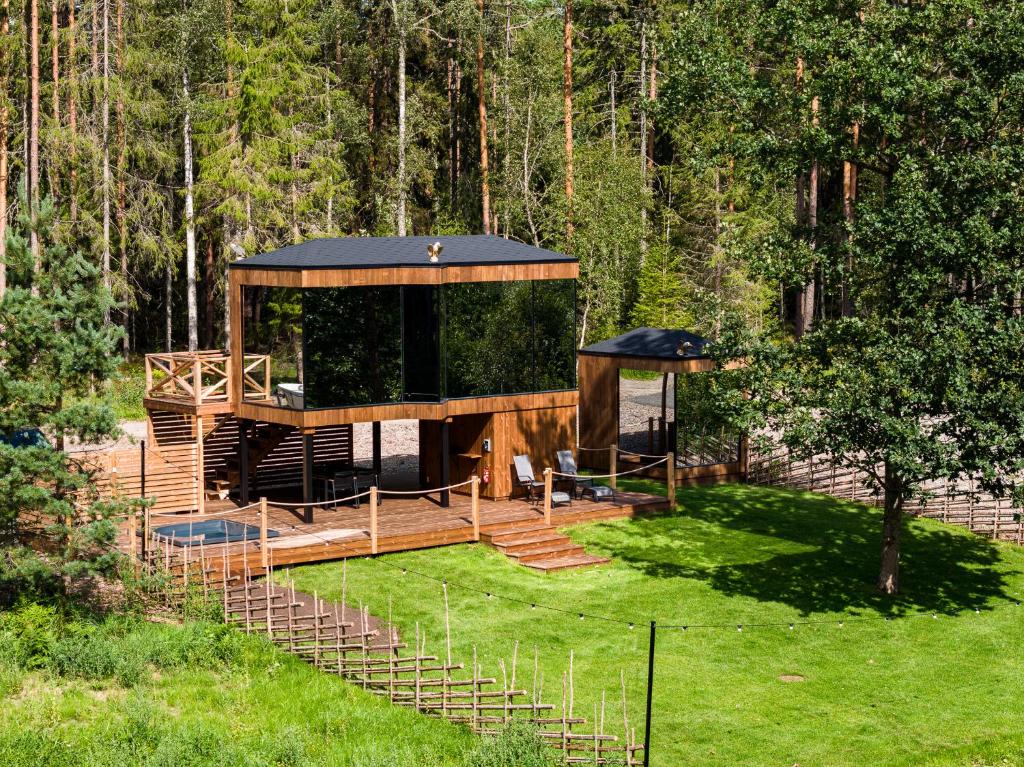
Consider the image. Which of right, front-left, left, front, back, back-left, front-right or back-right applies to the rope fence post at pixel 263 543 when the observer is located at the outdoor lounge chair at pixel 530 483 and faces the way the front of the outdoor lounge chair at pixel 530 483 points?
right

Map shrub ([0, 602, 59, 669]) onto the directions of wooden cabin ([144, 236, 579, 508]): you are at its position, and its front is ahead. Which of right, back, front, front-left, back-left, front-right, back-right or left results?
front-right

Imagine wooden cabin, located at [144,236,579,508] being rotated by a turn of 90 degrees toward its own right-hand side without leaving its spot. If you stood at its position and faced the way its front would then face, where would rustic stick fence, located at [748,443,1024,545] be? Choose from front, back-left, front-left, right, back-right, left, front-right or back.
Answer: back

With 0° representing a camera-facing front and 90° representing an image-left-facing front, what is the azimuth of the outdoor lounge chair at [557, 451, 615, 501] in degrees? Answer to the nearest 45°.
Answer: approximately 315°

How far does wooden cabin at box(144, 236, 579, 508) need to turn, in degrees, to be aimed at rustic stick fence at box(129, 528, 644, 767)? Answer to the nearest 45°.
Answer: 0° — it already faces it

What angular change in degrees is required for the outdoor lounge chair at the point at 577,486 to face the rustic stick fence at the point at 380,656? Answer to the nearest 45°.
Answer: approximately 45° to its right

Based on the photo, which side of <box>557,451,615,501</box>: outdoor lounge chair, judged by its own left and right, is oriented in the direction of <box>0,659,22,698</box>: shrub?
right

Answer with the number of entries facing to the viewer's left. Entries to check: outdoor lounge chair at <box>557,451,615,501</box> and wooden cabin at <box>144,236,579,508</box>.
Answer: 0

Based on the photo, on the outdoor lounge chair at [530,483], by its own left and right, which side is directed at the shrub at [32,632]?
right

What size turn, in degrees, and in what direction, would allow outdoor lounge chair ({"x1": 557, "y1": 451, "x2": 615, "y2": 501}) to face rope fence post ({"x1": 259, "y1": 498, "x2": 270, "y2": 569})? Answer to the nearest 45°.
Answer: approximately 90° to its right

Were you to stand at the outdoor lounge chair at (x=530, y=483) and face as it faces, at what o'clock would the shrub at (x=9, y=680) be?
The shrub is roughly at 3 o'clock from the outdoor lounge chair.

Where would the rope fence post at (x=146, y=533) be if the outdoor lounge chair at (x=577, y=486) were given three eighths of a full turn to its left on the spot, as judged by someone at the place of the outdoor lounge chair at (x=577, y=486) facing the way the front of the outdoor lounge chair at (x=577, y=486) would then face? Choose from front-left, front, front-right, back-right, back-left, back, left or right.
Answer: back-left

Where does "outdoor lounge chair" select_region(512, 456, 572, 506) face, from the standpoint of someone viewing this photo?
facing the viewer and to the right of the viewer

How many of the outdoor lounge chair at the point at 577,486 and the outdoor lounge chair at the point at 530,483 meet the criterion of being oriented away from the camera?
0

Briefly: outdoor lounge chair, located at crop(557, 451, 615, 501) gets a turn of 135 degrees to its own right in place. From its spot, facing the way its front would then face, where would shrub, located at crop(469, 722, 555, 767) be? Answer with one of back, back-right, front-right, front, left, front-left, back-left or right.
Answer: left
